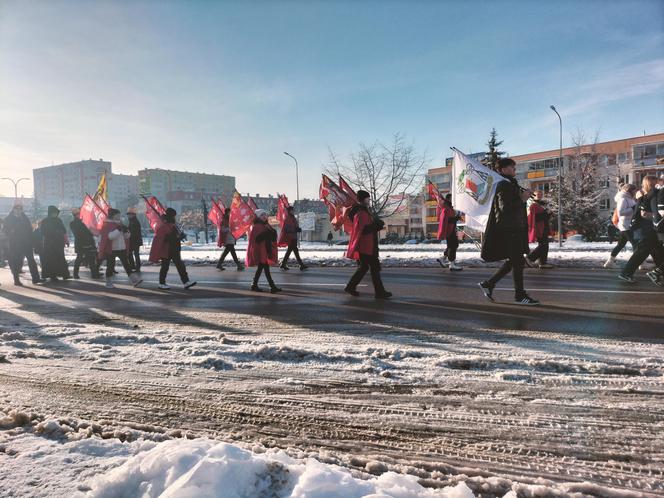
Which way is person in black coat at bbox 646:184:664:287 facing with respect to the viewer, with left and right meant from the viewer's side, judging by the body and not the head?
facing to the right of the viewer

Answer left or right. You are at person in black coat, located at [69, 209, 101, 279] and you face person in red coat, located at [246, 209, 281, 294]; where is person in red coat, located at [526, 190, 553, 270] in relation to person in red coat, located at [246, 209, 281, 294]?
left

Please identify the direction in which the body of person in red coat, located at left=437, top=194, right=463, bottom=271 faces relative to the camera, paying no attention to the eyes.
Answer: to the viewer's right

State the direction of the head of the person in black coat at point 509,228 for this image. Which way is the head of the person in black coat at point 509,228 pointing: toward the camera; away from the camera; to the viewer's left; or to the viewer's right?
to the viewer's right

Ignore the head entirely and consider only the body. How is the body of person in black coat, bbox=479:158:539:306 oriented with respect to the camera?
to the viewer's right

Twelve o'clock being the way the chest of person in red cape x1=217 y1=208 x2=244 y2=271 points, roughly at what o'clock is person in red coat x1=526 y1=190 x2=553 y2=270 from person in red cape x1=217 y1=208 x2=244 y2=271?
person in red coat x1=526 y1=190 x2=553 y2=270 is roughly at 1 o'clock from person in red cape x1=217 y1=208 x2=244 y2=271.

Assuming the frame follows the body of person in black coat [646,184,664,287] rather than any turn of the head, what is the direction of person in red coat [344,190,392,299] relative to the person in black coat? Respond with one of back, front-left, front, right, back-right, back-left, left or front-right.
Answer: back-right
